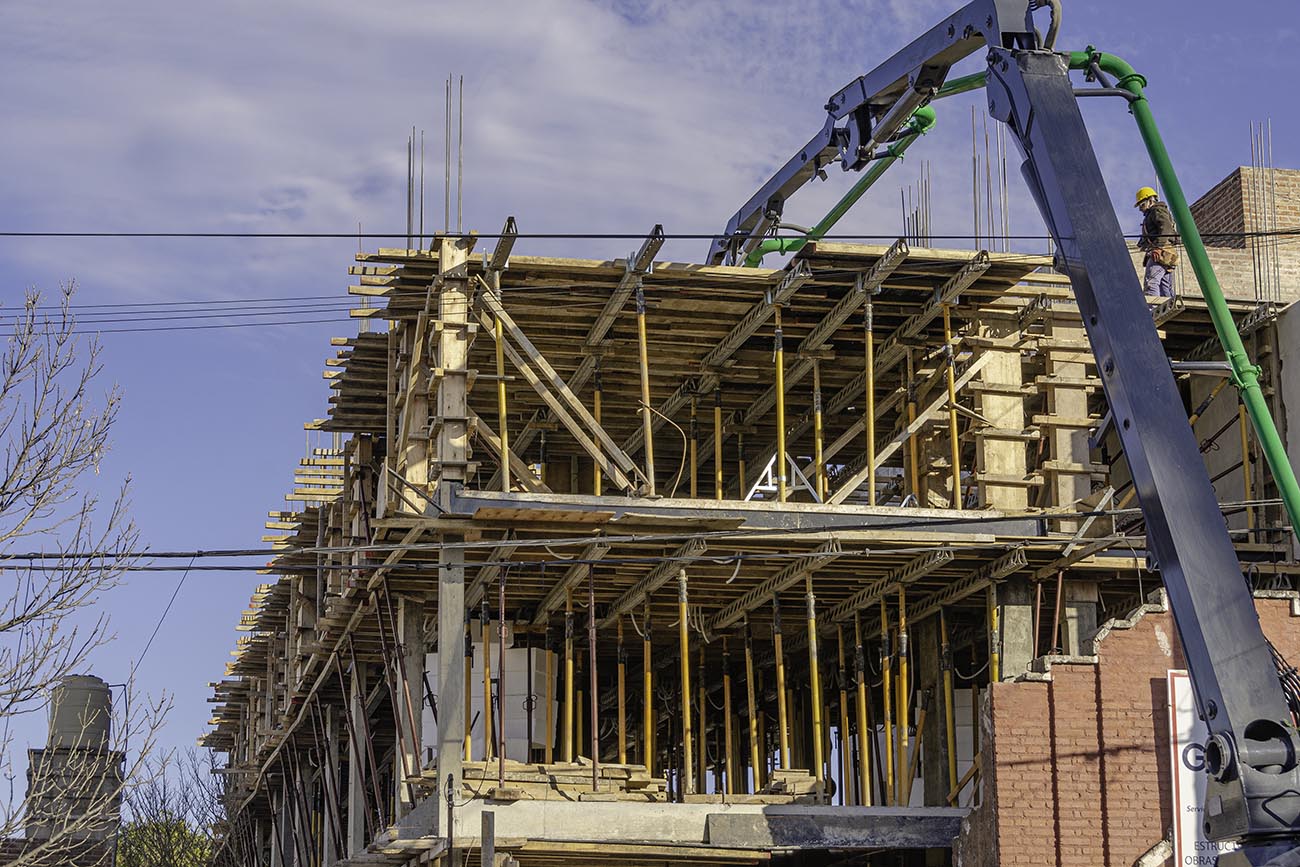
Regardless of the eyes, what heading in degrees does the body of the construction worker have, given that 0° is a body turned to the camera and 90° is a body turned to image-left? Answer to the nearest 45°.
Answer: approximately 90°

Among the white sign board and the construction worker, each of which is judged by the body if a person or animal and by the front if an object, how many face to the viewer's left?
1

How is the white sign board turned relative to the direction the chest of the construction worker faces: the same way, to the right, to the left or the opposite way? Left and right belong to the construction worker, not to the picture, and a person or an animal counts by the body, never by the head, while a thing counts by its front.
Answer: to the left

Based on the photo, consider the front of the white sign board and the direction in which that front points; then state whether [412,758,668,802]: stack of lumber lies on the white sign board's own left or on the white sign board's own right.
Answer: on the white sign board's own right

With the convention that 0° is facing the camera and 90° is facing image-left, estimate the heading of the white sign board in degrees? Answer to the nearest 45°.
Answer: approximately 0°

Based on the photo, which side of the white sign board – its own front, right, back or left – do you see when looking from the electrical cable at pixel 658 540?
right
